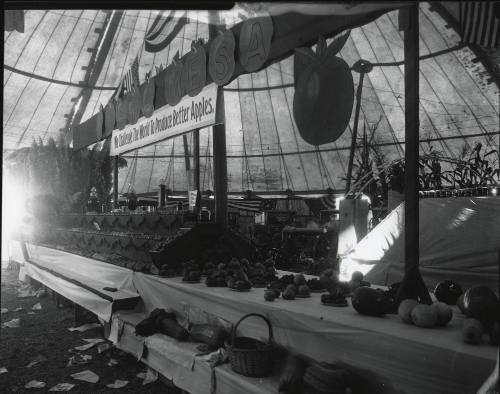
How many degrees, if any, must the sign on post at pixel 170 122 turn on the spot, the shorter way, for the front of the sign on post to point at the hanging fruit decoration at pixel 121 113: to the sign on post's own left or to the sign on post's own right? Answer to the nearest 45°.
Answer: approximately 90° to the sign on post's own right

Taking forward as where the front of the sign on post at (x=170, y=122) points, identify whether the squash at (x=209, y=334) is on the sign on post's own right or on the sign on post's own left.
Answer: on the sign on post's own left

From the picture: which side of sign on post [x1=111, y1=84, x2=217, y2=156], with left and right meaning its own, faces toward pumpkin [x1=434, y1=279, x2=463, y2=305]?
left

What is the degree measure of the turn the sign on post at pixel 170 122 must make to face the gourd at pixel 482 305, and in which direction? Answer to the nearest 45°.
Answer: approximately 90° to its left

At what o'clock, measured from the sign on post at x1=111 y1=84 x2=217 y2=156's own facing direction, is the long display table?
The long display table is roughly at 10 o'clock from the sign on post.

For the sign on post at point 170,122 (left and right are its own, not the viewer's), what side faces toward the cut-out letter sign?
left

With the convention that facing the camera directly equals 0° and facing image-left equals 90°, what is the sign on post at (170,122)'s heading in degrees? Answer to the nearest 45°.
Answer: approximately 45°

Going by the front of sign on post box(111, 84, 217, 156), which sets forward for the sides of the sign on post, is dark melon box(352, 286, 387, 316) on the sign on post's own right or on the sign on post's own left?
on the sign on post's own left
